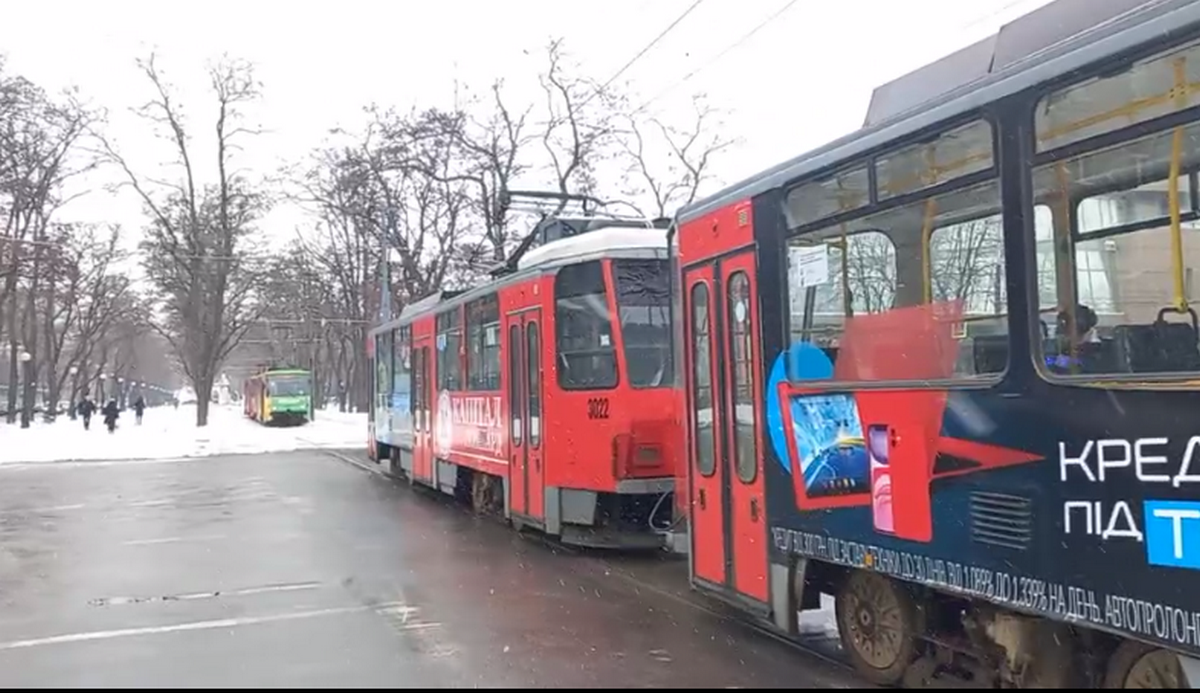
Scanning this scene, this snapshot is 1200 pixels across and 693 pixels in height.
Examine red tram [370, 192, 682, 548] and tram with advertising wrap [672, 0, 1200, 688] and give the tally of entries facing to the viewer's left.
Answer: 0

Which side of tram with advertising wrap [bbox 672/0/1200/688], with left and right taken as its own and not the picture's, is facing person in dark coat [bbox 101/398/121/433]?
back

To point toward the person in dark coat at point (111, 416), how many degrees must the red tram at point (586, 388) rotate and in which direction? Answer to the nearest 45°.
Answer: approximately 180°

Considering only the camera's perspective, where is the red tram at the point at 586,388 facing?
facing the viewer and to the right of the viewer

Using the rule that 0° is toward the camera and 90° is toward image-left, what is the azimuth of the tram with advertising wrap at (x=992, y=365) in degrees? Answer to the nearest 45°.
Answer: approximately 315°
